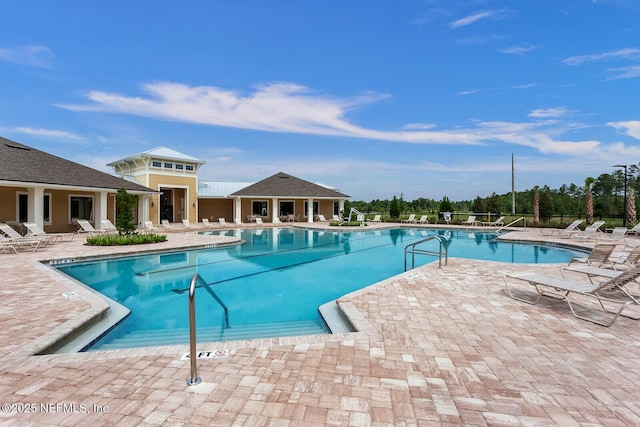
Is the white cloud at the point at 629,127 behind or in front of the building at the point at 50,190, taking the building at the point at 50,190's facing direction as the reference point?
in front

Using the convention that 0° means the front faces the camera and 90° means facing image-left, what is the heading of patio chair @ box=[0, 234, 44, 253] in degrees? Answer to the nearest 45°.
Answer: approximately 270°

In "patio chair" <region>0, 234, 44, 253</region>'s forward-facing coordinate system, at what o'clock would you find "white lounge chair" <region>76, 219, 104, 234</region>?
The white lounge chair is roughly at 10 o'clock from the patio chair.

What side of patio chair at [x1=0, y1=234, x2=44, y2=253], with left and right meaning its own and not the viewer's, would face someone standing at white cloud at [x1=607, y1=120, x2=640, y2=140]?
front

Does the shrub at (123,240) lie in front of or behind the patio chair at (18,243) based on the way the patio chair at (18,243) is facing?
in front

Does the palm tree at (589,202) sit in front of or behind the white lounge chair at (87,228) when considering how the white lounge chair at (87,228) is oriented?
in front

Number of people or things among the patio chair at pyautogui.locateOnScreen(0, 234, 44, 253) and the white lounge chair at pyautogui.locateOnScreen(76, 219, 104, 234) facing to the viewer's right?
2

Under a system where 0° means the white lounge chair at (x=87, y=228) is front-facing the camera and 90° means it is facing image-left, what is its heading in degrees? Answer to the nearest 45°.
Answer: approximately 270°
